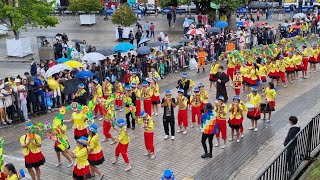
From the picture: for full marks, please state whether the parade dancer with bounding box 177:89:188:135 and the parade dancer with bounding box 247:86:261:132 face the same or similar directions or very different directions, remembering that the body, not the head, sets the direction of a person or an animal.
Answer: same or similar directions

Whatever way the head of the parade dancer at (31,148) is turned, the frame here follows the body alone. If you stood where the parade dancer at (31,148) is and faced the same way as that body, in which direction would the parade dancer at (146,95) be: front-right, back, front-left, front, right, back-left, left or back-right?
back-left

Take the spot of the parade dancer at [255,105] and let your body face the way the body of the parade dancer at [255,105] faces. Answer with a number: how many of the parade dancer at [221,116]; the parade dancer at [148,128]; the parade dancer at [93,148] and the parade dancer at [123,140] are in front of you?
4

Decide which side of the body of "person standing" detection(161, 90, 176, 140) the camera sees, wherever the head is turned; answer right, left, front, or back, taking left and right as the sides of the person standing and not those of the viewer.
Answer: front

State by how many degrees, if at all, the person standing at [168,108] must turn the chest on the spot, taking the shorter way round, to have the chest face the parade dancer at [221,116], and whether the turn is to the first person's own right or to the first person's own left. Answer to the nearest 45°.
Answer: approximately 45° to the first person's own left

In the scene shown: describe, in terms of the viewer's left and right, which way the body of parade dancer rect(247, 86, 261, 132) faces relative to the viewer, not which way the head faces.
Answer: facing the viewer and to the left of the viewer

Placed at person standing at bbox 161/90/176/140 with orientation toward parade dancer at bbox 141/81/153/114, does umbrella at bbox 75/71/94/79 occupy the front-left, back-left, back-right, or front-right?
front-left

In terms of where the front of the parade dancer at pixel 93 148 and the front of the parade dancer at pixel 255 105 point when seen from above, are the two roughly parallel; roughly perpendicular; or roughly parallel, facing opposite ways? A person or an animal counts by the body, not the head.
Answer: roughly parallel

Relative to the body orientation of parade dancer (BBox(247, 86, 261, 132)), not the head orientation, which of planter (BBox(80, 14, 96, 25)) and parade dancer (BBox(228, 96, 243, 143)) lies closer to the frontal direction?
the parade dancer

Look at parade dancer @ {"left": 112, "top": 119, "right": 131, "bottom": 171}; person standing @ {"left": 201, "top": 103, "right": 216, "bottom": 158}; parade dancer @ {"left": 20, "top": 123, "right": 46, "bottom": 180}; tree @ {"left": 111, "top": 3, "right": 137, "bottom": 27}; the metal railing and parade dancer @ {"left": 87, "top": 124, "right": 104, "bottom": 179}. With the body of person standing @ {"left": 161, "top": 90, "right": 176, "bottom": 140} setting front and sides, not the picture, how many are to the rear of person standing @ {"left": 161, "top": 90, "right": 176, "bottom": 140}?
1

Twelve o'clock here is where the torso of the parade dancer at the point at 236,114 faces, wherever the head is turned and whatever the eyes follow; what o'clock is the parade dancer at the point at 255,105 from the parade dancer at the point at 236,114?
the parade dancer at the point at 255,105 is roughly at 7 o'clock from the parade dancer at the point at 236,114.

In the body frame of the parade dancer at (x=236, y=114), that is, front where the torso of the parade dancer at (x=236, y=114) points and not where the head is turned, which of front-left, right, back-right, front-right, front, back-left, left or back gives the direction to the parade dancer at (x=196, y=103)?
back-right

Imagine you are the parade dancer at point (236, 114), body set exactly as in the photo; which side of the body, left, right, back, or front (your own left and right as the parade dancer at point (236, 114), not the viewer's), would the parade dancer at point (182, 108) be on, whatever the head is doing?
right

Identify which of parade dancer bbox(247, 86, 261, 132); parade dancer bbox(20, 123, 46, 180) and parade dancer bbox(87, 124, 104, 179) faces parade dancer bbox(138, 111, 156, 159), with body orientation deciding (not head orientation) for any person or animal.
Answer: parade dancer bbox(247, 86, 261, 132)

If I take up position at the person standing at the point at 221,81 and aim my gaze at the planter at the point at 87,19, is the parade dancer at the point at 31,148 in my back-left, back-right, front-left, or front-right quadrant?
back-left

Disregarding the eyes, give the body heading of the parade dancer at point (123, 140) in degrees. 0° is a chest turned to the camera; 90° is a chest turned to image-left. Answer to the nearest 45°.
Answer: approximately 45°

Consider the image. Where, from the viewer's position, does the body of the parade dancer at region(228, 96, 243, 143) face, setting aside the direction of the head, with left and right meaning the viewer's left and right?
facing the viewer

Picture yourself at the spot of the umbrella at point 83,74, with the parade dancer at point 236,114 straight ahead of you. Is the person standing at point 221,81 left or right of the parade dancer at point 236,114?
left
